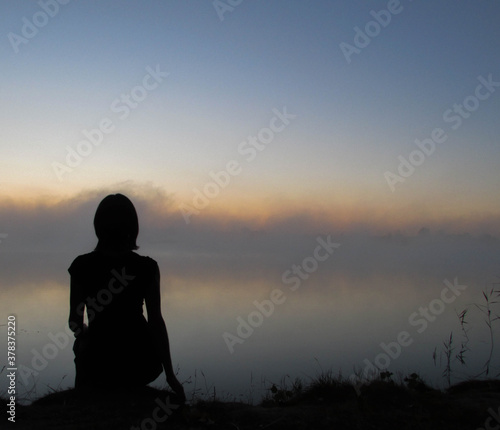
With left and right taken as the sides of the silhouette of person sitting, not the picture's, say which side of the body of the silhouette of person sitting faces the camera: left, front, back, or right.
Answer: back

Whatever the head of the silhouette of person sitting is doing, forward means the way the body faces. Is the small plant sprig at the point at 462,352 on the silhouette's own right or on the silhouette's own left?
on the silhouette's own right
